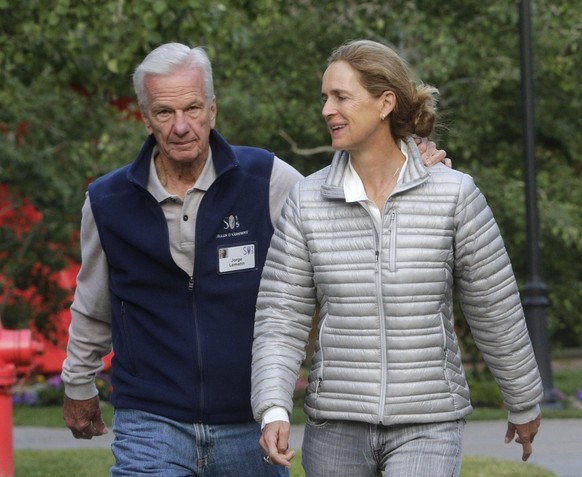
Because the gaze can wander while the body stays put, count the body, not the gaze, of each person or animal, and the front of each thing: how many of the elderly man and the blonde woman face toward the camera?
2

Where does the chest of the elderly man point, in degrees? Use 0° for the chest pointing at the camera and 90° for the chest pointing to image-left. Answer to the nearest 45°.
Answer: approximately 0°
